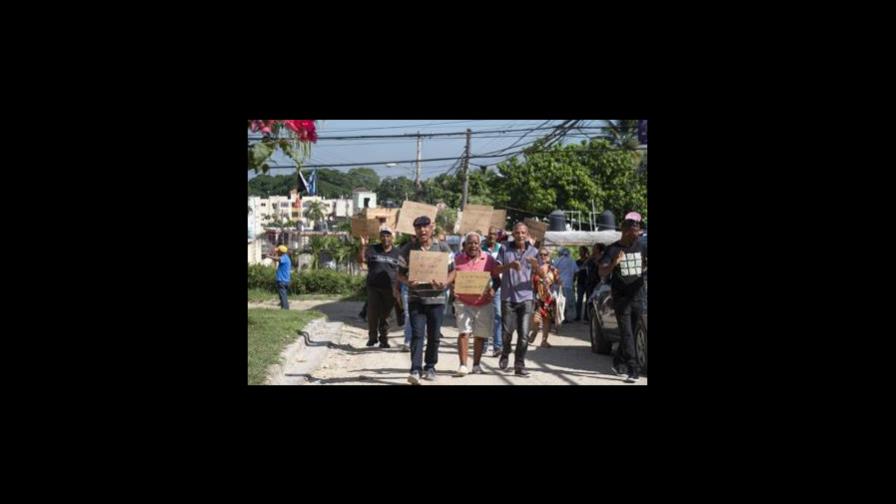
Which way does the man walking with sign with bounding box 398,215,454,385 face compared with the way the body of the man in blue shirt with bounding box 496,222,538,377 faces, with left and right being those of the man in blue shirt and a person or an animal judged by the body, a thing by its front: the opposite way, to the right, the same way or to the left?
the same way

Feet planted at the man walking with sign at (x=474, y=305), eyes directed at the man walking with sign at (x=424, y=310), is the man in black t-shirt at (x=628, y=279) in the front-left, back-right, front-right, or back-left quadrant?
back-left

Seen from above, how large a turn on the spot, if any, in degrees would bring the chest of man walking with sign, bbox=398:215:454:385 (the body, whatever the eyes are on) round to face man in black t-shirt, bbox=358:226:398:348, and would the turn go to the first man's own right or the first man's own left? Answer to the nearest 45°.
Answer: approximately 180°

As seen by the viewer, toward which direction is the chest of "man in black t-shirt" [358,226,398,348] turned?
toward the camera

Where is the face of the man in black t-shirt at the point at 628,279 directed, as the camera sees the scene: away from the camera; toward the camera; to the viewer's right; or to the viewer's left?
toward the camera

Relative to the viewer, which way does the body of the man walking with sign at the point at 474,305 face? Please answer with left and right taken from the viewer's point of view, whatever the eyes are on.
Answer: facing the viewer

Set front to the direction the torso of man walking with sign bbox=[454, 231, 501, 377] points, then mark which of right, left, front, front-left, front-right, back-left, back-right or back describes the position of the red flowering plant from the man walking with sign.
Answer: front

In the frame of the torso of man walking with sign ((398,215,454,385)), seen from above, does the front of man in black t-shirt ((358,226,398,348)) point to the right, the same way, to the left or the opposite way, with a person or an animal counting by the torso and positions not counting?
the same way

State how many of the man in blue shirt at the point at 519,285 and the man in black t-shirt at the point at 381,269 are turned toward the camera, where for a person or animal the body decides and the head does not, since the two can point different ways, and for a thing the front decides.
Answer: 2

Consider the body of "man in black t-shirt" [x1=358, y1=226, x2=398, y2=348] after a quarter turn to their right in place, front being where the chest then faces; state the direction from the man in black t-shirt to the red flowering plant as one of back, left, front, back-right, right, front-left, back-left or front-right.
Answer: front-left

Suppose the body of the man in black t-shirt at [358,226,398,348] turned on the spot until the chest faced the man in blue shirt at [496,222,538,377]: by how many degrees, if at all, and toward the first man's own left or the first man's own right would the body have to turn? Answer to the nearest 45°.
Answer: approximately 45° to the first man's own left

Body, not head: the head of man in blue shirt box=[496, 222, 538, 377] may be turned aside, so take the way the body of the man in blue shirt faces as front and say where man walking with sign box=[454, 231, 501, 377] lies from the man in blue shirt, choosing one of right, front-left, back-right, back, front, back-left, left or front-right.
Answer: right

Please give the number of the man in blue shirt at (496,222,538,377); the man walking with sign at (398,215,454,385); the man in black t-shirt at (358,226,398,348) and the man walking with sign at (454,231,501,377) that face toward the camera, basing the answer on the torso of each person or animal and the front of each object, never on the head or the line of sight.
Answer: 4

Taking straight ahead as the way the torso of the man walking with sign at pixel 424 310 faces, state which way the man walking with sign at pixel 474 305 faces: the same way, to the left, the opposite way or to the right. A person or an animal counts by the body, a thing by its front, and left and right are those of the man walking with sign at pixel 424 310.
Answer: the same way

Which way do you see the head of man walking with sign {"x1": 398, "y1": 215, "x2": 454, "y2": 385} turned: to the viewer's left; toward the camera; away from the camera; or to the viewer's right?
toward the camera
